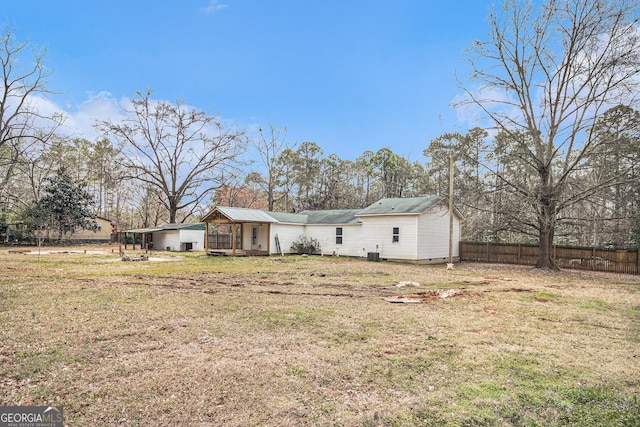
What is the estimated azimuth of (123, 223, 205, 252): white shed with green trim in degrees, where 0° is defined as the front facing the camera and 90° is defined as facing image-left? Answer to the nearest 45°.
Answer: approximately 45°

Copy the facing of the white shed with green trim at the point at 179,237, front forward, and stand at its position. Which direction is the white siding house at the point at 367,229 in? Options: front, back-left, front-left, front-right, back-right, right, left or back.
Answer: left

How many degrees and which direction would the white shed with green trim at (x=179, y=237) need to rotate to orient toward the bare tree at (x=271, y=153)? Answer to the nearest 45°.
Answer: approximately 180°
